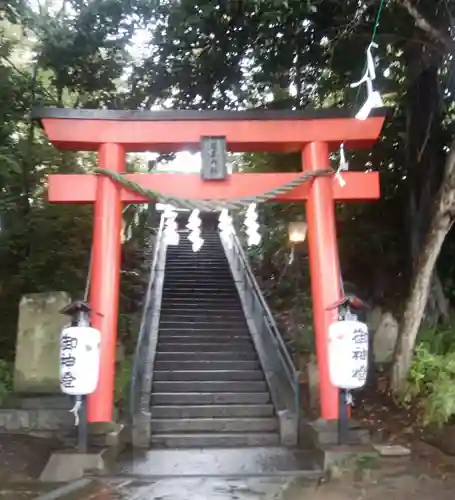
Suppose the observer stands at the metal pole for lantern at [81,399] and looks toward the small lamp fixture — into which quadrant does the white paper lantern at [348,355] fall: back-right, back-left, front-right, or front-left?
front-right

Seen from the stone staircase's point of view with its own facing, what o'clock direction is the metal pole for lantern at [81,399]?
The metal pole for lantern is roughly at 1 o'clock from the stone staircase.

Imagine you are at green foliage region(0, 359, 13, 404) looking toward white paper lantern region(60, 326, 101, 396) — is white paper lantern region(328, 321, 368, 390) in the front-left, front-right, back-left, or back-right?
front-left

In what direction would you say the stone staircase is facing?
toward the camera

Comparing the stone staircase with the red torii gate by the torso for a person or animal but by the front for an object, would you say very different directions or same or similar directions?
same or similar directions

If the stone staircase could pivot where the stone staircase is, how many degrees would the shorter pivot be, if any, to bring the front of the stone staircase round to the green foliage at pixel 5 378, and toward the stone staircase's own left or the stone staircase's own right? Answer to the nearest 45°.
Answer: approximately 90° to the stone staircase's own right

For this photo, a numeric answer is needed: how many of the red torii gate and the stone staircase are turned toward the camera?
2

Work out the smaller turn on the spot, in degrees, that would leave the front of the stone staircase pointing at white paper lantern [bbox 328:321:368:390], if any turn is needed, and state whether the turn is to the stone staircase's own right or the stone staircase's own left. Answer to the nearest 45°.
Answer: approximately 45° to the stone staircase's own left
